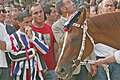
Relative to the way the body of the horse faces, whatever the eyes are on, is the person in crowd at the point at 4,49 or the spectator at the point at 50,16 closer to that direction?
the person in crowd

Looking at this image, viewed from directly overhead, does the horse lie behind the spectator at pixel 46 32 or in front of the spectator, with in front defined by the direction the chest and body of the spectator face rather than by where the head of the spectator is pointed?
in front

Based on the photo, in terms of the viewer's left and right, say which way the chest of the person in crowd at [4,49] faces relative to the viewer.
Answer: facing the viewer

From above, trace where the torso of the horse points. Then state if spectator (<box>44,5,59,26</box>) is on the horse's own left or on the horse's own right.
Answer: on the horse's own right

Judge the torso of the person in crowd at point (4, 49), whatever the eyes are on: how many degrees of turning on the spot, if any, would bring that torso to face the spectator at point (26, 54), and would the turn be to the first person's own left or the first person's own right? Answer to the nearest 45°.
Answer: approximately 90° to the first person's own left

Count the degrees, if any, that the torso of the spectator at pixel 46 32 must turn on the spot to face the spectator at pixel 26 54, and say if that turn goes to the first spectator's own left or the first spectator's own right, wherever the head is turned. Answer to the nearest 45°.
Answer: approximately 90° to the first spectator's own right

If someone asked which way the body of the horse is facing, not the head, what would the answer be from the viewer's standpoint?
to the viewer's left

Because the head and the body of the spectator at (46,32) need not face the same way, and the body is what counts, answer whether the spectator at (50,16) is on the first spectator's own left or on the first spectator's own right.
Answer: on the first spectator's own left
